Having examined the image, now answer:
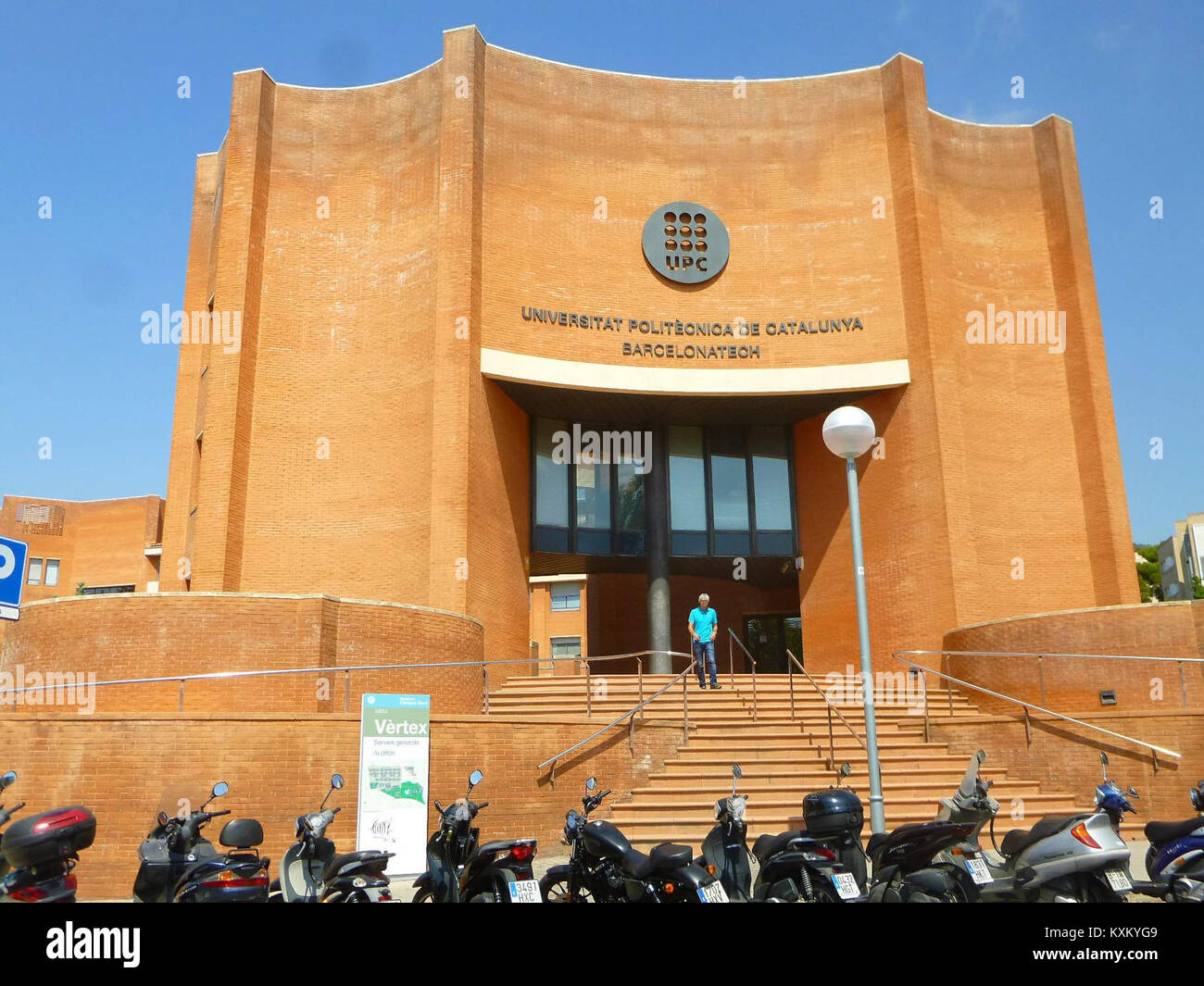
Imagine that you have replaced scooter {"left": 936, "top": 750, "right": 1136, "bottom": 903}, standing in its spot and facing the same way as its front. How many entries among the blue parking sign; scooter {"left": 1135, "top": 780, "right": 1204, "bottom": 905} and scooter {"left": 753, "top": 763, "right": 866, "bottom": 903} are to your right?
1

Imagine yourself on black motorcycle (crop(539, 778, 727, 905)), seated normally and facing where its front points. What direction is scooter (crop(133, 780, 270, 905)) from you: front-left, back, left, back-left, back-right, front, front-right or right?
front-left

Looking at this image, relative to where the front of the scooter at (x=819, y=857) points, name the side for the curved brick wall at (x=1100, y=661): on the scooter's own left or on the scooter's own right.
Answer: on the scooter's own right

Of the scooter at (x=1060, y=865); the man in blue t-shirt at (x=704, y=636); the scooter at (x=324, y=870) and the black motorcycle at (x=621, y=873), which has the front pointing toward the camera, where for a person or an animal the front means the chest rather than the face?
the man in blue t-shirt

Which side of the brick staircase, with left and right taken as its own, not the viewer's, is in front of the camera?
front

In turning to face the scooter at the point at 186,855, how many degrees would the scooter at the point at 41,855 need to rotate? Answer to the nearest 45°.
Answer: approximately 90° to its right

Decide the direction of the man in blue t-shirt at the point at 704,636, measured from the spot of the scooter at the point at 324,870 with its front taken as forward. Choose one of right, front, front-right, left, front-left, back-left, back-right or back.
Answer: right

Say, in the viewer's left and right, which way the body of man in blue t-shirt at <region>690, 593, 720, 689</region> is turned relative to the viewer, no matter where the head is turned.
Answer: facing the viewer

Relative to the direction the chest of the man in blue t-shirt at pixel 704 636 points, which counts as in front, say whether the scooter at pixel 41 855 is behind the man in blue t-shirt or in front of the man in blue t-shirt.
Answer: in front

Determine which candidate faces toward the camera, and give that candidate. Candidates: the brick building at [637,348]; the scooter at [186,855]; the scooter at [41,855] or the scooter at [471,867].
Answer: the brick building

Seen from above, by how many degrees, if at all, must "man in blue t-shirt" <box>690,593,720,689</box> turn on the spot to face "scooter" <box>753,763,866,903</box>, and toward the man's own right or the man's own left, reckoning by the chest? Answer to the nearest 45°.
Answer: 0° — they already face it

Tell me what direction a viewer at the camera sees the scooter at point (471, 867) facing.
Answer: facing away from the viewer and to the left of the viewer
